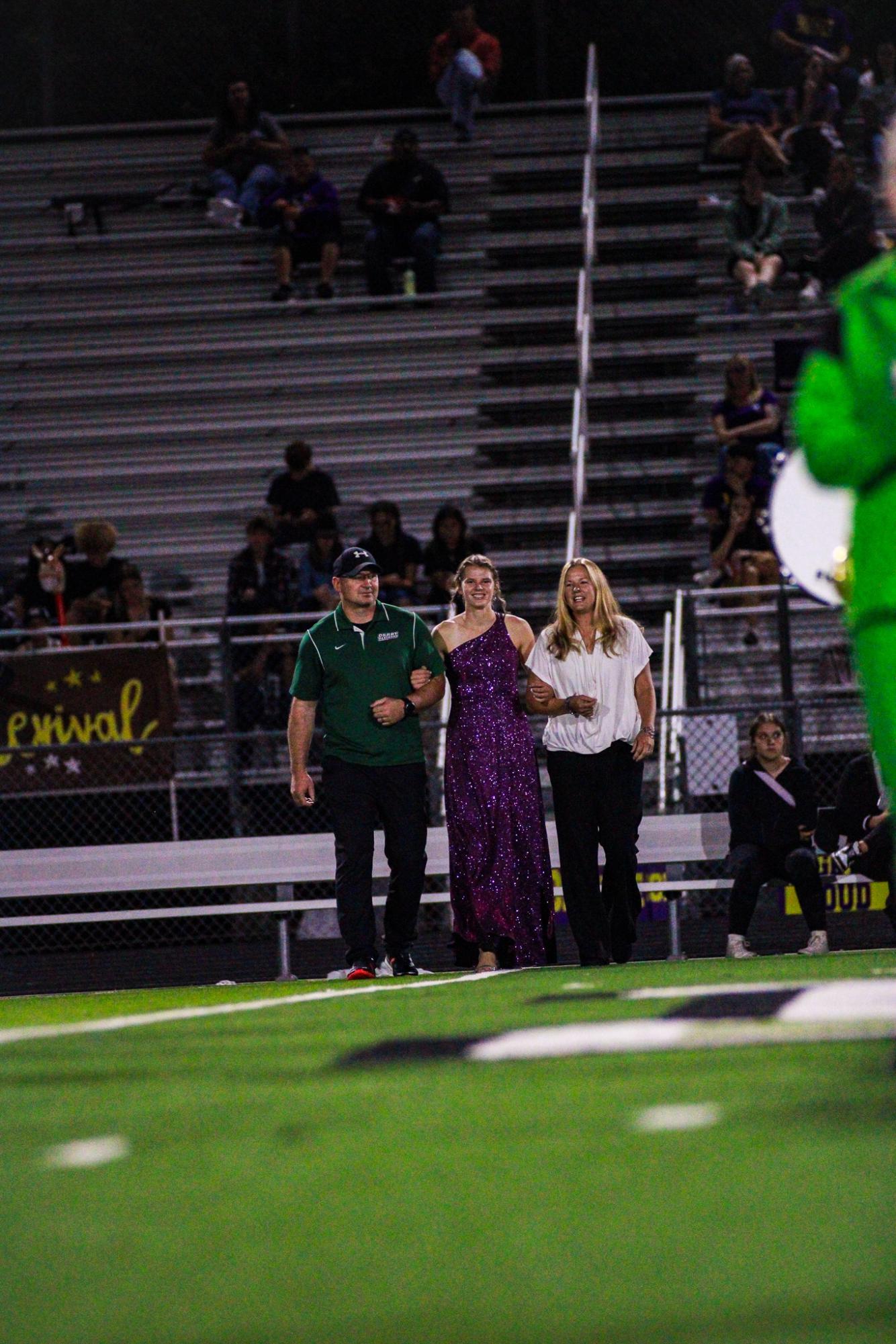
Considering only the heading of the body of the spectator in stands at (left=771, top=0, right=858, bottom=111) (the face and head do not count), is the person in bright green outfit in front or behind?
in front

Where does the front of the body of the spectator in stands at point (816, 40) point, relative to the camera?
toward the camera

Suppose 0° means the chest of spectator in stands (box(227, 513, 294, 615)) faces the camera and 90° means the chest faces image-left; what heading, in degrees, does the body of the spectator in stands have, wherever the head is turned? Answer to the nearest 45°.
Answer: approximately 0°

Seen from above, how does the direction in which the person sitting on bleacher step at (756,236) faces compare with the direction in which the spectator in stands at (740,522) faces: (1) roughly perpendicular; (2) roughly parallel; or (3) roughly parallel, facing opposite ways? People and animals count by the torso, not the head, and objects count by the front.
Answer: roughly parallel

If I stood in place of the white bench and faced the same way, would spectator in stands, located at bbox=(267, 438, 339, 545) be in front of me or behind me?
behind

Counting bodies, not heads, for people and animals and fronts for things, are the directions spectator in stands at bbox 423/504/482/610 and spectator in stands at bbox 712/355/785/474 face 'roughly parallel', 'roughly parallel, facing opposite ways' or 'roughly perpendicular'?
roughly parallel

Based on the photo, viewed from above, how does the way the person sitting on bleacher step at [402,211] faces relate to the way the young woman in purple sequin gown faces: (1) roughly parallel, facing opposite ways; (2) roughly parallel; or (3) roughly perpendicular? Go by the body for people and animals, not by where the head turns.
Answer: roughly parallel

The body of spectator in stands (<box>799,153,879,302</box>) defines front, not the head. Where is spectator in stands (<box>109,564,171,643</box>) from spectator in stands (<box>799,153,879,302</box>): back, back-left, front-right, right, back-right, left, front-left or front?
front

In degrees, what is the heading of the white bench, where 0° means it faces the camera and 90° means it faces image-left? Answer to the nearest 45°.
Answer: approximately 0°

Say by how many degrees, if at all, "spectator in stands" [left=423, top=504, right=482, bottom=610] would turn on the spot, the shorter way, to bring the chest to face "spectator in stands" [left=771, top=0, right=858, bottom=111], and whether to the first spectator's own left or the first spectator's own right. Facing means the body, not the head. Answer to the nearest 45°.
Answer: approximately 135° to the first spectator's own left

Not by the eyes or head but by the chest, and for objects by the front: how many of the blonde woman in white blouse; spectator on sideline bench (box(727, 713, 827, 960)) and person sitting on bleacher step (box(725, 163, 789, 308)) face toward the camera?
3

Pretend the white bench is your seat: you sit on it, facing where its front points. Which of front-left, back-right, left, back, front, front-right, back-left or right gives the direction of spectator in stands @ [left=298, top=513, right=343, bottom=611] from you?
back

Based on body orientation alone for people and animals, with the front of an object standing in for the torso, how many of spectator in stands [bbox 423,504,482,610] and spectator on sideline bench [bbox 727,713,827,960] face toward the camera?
2

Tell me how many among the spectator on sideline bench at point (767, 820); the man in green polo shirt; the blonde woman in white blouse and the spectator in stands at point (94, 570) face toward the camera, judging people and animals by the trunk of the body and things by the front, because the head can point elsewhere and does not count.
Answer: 4
